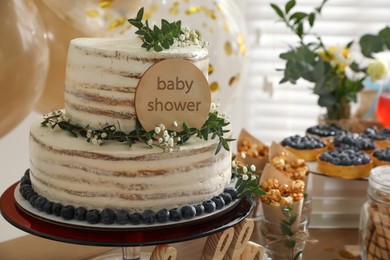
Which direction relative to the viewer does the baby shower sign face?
toward the camera

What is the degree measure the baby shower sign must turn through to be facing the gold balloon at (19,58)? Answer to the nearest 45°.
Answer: approximately 135° to its right

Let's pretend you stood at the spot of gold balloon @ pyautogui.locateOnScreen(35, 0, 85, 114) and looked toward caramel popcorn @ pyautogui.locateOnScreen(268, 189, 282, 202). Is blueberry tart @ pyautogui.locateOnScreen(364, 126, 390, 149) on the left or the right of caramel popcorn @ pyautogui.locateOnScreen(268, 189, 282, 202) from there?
left

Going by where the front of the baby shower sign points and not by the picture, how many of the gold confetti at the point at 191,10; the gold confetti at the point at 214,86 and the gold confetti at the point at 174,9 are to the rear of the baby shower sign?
3

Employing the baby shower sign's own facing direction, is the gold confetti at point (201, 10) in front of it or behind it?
behind

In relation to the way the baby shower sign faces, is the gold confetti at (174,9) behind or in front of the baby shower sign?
behind

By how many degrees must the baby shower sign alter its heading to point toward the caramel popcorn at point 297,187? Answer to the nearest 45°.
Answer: approximately 135° to its left

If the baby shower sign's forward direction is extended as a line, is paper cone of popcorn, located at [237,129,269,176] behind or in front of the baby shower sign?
behind

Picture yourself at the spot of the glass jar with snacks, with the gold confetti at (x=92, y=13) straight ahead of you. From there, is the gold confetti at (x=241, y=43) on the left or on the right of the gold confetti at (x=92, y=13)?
right

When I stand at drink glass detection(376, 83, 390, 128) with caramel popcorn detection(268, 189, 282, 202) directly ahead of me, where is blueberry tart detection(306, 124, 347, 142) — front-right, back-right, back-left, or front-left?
front-right
